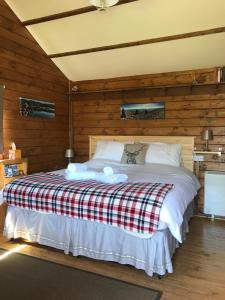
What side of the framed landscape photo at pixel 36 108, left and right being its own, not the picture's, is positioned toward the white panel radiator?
front

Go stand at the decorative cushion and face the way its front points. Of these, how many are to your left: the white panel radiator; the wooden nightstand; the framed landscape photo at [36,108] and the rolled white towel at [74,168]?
1

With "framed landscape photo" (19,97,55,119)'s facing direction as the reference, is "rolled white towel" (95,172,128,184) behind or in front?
in front

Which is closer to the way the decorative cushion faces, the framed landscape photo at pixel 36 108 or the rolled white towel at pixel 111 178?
the rolled white towel

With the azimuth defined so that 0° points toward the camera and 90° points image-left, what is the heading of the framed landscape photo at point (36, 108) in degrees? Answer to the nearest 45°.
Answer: approximately 315°

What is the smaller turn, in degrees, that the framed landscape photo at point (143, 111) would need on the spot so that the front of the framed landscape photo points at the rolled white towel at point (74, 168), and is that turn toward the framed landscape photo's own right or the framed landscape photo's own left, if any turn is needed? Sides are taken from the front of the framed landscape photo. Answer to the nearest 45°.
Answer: approximately 45° to the framed landscape photo's own right

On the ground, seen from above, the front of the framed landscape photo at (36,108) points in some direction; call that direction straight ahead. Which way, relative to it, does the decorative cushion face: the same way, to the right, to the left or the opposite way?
to the right

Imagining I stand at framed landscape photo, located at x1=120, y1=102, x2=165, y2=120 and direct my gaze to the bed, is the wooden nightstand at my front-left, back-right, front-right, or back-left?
front-right

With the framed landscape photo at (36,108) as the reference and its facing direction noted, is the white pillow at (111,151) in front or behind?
in front

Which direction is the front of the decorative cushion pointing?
toward the camera

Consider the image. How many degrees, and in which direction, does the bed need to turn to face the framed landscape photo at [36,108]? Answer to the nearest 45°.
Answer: approximately 90° to its right

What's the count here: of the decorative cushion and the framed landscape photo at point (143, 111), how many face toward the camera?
2

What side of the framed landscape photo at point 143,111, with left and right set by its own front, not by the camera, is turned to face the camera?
front
